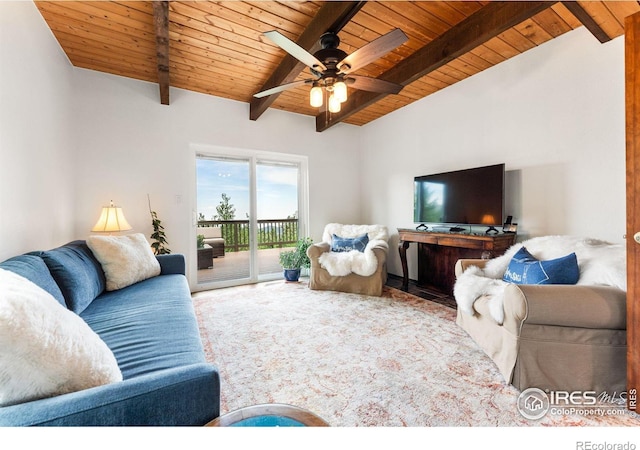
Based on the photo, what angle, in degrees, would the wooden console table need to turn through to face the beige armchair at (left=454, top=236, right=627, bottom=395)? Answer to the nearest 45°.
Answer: approximately 45° to its left

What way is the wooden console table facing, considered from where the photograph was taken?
facing the viewer and to the left of the viewer

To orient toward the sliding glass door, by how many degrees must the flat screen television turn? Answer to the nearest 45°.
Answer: approximately 45° to its right

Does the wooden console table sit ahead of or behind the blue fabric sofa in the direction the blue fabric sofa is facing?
ahead

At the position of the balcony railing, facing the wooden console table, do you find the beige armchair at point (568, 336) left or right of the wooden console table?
right

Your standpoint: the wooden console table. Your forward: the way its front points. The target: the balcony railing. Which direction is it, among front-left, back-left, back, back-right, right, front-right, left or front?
front-right

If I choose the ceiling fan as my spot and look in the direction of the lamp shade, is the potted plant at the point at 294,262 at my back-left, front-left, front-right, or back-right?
front-right

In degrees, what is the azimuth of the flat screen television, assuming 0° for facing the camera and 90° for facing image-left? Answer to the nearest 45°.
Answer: approximately 45°

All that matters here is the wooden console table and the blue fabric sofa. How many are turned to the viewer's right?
1

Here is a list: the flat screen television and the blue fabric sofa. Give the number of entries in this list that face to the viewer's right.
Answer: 1

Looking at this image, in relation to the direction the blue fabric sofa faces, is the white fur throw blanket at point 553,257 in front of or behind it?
in front

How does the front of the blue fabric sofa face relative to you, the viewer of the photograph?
facing to the right of the viewer

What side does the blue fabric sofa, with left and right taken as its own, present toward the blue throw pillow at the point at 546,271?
front
